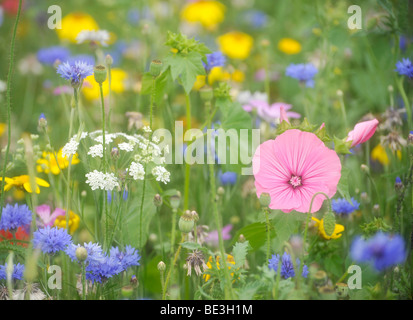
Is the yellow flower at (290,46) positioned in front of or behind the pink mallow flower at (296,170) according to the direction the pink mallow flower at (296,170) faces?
behind

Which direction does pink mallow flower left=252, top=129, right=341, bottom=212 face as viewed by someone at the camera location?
facing the viewer
